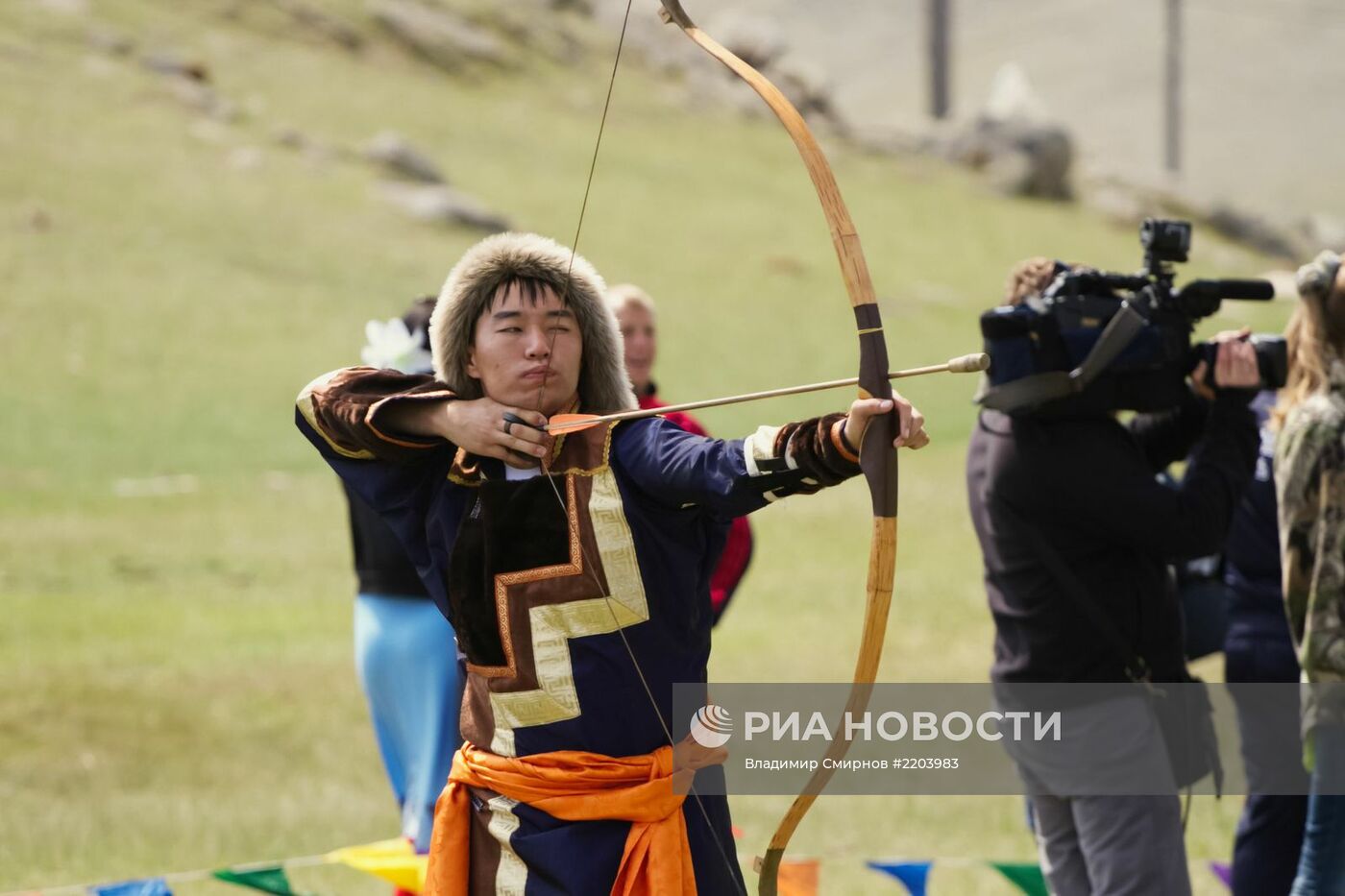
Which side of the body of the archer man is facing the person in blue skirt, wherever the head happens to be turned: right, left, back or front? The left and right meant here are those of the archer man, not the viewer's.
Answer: back

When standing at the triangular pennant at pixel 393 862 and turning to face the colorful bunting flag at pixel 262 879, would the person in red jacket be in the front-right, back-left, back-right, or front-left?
back-right

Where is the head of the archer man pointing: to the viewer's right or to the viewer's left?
to the viewer's right

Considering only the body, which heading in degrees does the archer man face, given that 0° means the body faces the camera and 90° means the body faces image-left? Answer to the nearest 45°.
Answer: approximately 0°

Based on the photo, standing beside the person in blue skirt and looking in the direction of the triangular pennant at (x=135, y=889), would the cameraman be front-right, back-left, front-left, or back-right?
front-left

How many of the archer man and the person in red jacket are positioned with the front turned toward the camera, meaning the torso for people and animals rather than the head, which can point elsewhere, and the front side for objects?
2
